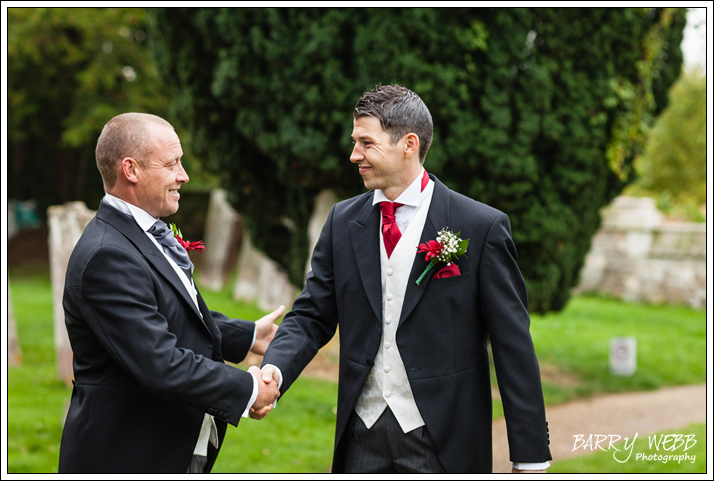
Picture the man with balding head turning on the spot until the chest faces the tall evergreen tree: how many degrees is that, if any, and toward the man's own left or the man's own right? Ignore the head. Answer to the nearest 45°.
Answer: approximately 45° to the man's own left

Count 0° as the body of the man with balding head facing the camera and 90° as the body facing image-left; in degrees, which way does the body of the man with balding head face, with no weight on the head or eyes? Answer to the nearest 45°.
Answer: approximately 270°

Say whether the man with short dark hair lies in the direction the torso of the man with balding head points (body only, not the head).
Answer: yes

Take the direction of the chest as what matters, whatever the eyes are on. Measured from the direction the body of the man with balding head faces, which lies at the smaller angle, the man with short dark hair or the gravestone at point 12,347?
the man with short dark hair

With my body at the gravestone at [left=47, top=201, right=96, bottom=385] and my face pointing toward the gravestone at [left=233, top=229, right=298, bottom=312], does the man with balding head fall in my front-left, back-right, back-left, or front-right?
back-right

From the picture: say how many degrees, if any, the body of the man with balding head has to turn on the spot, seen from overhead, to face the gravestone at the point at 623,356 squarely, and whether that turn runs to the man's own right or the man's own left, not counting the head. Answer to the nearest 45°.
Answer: approximately 45° to the man's own left

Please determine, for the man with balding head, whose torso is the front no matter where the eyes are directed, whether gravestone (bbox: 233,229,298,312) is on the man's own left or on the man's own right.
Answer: on the man's own left

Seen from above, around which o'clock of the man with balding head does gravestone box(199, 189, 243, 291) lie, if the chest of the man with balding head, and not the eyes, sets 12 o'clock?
The gravestone is roughly at 9 o'clock from the man with balding head.

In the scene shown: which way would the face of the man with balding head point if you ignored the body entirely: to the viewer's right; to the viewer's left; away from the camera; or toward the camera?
to the viewer's right

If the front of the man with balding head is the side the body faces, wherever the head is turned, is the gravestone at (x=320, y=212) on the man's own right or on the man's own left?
on the man's own left
